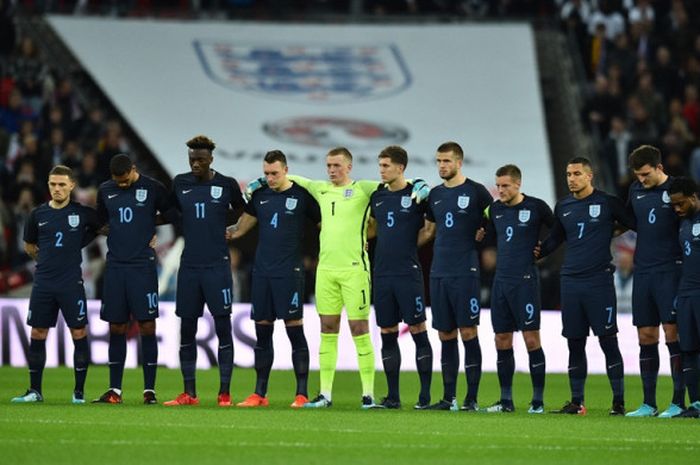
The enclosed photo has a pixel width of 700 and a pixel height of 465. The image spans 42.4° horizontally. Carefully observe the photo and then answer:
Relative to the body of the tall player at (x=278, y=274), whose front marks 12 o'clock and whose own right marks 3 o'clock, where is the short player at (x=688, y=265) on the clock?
the short player at (x=688, y=265) is roughly at 8 o'clock from the tall player at (x=278, y=274).

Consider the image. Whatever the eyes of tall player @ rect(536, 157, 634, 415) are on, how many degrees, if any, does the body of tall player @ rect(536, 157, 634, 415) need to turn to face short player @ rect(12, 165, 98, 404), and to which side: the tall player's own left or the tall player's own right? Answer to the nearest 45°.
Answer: approximately 45° to the tall player's own right

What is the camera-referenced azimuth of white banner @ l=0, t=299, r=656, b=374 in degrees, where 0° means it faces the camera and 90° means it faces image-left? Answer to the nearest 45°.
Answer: approximately 0°

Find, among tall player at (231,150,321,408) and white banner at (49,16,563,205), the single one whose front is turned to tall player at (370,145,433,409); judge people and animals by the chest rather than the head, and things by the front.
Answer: the white banner

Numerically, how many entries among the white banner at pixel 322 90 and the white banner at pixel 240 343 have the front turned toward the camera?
2

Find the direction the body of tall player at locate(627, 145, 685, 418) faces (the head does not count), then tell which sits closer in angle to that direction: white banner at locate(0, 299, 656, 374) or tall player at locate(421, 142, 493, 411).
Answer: the tall player

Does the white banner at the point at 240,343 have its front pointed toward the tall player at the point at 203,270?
yes
